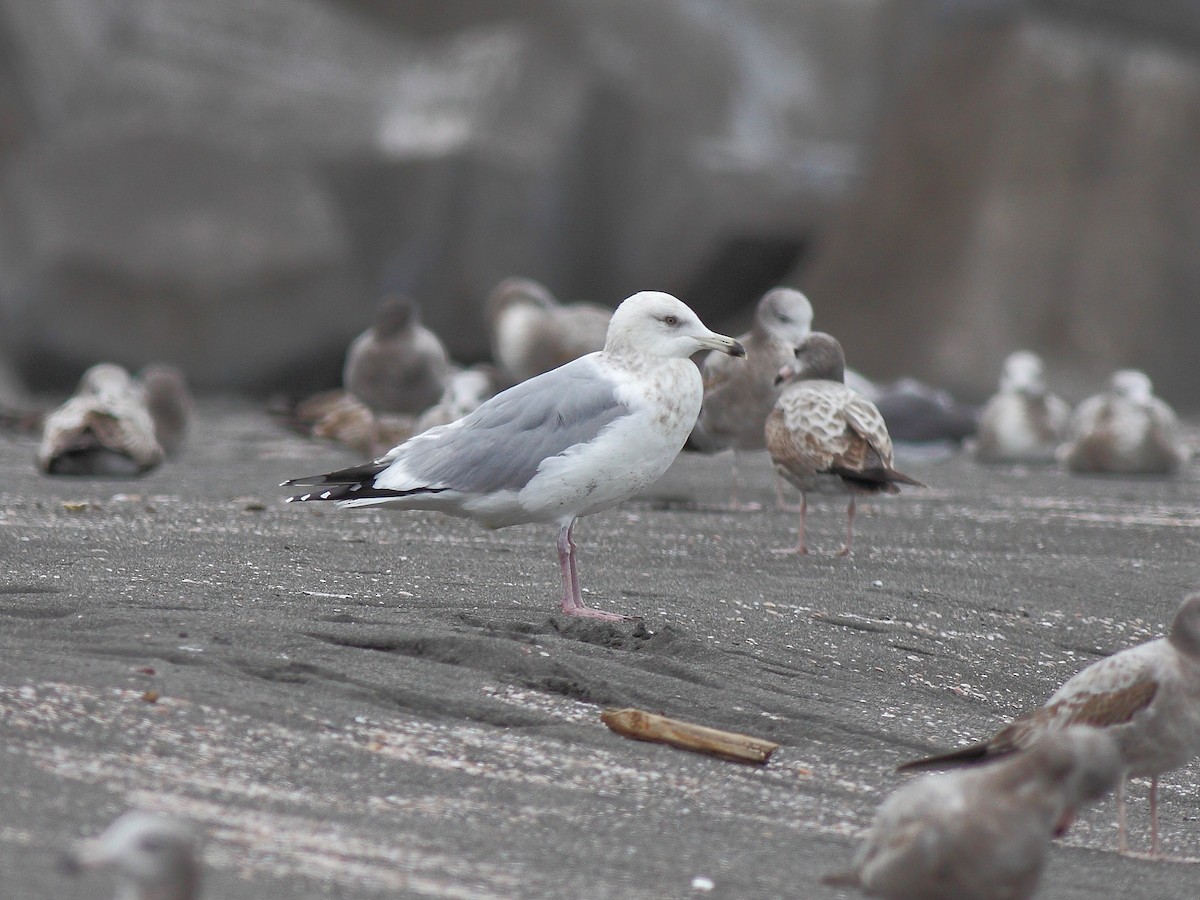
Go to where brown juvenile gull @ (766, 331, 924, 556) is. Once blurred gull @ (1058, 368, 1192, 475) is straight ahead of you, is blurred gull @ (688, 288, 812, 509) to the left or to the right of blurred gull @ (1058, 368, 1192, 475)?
left

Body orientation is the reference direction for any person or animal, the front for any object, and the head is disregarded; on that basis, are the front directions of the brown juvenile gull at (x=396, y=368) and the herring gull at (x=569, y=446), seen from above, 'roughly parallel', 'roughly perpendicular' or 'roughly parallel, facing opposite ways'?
roughly perpendicular

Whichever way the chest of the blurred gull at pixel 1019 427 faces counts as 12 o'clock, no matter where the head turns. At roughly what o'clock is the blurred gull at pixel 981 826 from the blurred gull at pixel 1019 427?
the blurred gull at pixel 981 826 is roughly at 12 o'clock from the blurred gull at pixel 1019 427.

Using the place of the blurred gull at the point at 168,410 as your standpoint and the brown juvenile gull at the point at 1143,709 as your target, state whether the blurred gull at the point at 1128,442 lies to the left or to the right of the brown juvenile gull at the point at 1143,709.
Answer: left

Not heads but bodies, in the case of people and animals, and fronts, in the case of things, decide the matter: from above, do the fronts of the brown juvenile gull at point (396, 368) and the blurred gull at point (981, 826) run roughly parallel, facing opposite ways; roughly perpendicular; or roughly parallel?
roughly perpendicular

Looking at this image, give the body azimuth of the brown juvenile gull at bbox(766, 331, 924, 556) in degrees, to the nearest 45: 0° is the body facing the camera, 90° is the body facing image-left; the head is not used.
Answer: approximately 135°

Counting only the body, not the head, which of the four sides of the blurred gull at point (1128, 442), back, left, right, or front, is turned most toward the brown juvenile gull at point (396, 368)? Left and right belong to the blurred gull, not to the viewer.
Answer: right

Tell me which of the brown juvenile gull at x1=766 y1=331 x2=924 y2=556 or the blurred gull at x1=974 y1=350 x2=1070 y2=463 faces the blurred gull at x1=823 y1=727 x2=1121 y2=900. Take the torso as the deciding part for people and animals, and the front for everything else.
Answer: the blurred gull at x1=974 y1=350 x2=1070 y2=463

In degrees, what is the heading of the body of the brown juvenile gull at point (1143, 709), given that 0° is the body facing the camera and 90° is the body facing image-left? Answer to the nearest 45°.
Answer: approximately 270°
